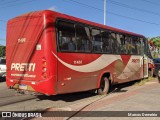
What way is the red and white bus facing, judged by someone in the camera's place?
facing away from the viewer and to the right of the viewer
